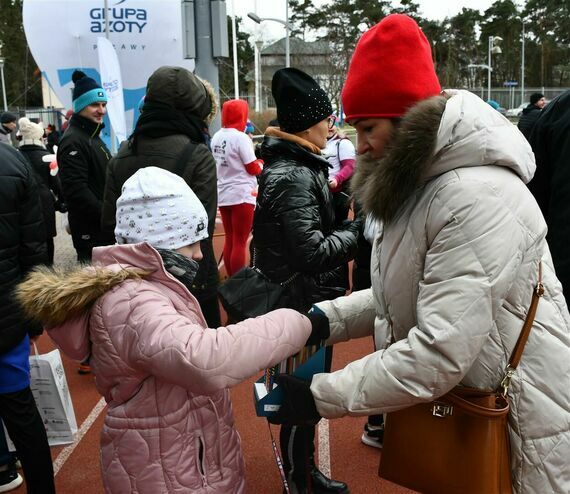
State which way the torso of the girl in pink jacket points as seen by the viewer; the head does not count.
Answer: to the viewer's right

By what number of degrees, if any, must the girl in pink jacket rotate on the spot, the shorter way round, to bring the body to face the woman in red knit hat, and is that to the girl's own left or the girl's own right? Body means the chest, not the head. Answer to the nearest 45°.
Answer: approximately 45° to the girl's own right

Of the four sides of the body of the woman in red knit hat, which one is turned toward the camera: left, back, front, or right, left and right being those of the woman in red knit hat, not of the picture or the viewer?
left

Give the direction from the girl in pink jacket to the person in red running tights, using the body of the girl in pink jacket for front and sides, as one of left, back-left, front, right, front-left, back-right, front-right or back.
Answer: left

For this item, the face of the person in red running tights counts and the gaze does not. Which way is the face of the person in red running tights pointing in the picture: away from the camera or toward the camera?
away from the camera

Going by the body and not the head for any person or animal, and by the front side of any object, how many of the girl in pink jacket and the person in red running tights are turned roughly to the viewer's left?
0

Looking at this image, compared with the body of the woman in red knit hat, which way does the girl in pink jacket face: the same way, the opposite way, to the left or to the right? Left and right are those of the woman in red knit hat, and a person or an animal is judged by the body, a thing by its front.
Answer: the opposite way

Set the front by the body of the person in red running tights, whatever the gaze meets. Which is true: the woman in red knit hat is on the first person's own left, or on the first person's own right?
on the first person's own right

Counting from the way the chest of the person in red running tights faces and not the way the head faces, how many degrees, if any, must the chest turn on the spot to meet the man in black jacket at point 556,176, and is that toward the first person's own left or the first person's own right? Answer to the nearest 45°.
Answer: approximately 135° to the first person's own right

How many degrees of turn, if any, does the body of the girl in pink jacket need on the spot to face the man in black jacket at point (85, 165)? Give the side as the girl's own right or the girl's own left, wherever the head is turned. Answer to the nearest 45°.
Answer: approximately 90° to the girl's own left
